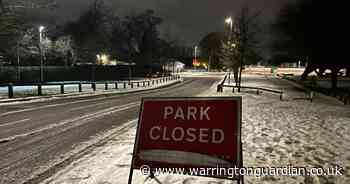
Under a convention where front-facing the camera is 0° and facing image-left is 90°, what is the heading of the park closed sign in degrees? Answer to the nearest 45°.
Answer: approximately 0°
